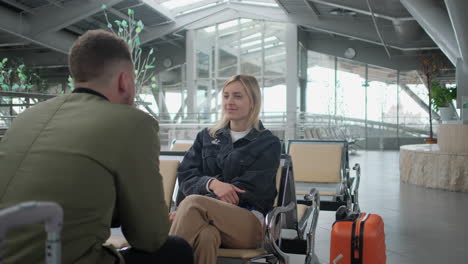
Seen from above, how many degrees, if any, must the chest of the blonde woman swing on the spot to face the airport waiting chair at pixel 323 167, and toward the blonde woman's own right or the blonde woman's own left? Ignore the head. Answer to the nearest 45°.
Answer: approximately 180°

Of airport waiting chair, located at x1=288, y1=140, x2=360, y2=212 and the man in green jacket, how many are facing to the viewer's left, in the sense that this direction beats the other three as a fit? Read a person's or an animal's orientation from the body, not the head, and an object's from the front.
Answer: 0

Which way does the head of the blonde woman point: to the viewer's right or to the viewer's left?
to the viewer's left

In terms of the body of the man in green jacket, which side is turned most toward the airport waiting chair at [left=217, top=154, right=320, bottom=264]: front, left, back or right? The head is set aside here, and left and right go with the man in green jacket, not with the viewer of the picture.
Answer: front

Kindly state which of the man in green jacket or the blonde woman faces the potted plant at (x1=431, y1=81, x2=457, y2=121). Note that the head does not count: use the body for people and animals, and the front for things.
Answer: the man in green jacket

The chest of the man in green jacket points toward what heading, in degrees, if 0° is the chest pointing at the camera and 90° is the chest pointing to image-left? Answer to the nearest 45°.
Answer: approximately 225°

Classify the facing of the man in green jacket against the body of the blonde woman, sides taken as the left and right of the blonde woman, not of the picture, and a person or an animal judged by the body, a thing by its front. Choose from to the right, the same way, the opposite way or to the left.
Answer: the opposite way

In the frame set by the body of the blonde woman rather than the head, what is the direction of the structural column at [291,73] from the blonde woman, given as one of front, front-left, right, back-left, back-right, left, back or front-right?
back-right

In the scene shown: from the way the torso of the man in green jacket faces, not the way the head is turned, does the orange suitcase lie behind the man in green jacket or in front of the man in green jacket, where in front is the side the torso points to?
in front

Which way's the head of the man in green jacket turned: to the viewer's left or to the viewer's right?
to the viewer's right

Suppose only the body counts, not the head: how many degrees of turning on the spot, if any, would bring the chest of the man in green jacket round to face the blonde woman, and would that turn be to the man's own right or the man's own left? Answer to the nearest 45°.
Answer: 0° — they already face them
